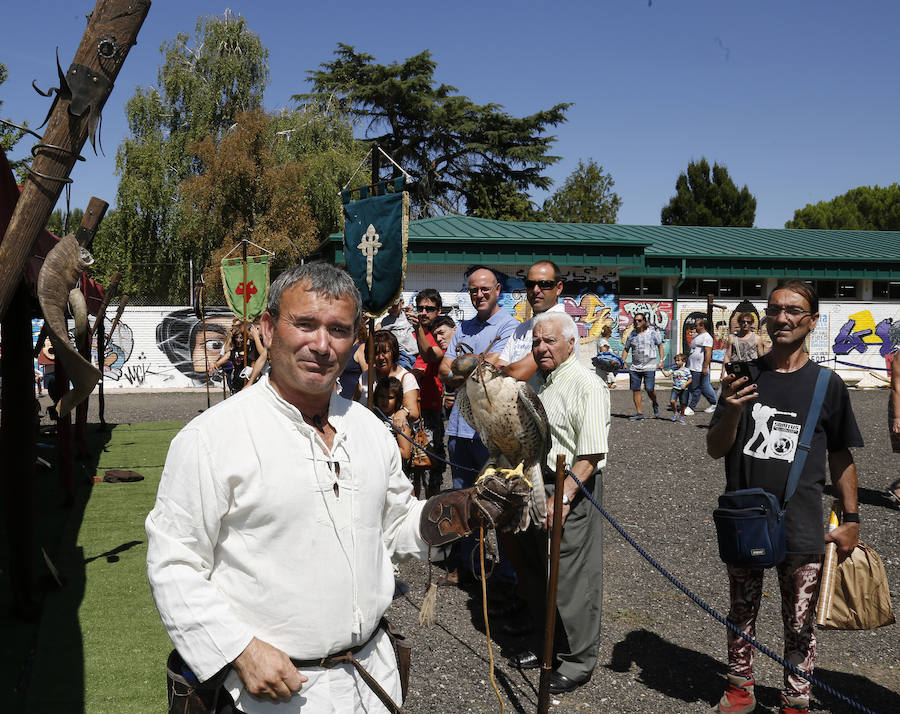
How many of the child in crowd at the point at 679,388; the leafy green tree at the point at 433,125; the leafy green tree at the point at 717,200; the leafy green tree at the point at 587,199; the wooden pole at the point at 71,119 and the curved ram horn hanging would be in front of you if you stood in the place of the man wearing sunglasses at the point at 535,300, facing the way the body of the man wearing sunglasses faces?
2

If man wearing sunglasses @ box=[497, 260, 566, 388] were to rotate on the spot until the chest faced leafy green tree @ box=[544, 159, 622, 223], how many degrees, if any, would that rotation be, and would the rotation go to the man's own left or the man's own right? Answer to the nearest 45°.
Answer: approximately 135° to the man's own right

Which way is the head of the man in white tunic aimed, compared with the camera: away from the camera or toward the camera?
toward the camera

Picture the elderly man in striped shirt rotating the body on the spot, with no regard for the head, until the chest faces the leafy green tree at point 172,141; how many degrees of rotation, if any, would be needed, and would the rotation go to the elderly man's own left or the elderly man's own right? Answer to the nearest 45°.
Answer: approximately 90° to the elderly man's own right

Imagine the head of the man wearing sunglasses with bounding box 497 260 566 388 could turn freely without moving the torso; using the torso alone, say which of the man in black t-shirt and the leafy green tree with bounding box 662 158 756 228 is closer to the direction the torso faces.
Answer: the man in black t-shirt

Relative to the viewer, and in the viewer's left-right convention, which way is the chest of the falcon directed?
facing the viewer and to the left of the viewer

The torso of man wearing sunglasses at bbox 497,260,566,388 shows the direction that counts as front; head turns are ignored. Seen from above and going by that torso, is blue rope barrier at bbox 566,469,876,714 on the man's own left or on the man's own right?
on the man's own left

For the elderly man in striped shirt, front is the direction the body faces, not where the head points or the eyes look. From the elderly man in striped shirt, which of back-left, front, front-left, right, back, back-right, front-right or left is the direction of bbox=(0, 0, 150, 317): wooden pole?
front

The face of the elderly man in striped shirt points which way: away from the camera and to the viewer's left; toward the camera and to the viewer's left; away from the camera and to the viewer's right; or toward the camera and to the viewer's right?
toward the camera and to the viewer's left

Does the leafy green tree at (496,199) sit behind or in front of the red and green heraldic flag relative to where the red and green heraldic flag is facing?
behind

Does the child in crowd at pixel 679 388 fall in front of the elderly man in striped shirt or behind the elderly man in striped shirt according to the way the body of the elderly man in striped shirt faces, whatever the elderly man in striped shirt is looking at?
behind

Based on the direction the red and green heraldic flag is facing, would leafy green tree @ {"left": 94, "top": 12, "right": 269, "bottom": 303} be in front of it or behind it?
behind

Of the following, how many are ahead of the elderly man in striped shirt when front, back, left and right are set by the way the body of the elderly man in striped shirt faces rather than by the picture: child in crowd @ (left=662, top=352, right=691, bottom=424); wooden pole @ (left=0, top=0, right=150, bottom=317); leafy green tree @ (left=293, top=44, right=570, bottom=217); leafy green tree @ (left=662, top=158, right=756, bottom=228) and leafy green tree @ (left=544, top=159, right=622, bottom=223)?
1

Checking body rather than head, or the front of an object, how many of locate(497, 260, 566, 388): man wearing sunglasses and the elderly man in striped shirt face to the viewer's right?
0

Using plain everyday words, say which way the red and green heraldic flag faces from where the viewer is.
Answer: facing the viewer

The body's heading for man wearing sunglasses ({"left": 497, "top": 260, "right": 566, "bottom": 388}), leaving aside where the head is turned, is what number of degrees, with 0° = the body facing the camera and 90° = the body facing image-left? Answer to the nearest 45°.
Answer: approximately 45°

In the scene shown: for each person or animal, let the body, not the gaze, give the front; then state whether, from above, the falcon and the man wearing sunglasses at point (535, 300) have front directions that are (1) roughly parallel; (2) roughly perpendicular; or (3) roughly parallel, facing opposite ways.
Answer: roughly parallel
